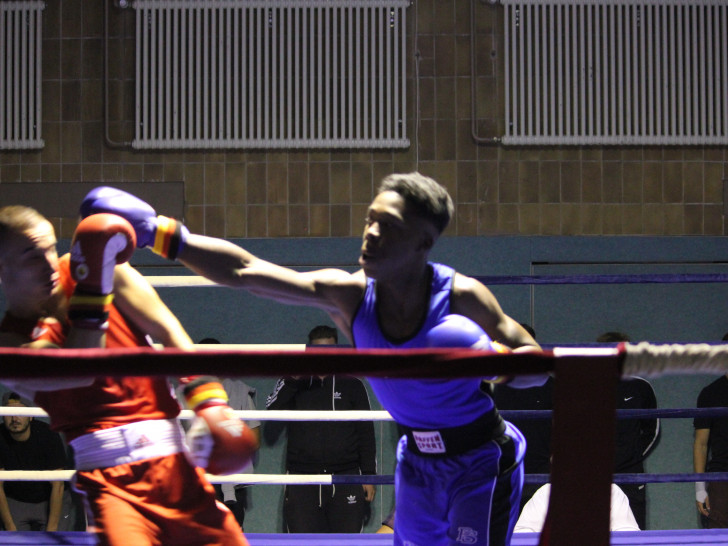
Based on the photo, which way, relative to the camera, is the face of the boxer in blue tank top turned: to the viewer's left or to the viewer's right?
to the viewer's left

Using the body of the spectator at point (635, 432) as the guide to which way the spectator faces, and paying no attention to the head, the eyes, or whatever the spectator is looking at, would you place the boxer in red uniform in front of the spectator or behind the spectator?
in front

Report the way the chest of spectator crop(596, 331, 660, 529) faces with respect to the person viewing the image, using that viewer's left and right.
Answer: facing the viewer

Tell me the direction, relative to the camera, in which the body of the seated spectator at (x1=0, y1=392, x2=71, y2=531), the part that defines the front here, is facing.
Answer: toward the camera

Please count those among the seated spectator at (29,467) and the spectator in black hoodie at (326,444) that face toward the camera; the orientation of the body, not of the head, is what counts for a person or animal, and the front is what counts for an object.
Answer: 2

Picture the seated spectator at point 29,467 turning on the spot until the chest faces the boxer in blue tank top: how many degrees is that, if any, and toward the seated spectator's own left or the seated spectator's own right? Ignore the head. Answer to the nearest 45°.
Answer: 0° — they already face them

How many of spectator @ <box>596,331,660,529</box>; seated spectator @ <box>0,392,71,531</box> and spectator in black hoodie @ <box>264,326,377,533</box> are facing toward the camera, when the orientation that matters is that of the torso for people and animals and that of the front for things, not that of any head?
3

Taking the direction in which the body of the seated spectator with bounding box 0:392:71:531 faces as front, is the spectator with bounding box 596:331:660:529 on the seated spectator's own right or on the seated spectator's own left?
on the seated spectator's own left

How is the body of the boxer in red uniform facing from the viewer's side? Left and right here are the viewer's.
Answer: facing the viewer and to the right of the viewer

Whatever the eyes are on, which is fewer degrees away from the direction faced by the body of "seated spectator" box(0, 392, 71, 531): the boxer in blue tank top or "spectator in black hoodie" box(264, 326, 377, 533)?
the boxer in blue tank top

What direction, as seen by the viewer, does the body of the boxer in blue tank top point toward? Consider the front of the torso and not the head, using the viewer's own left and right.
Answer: facing the viewer and to the left of the viewer

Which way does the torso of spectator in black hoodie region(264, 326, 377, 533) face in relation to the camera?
toward the camera
